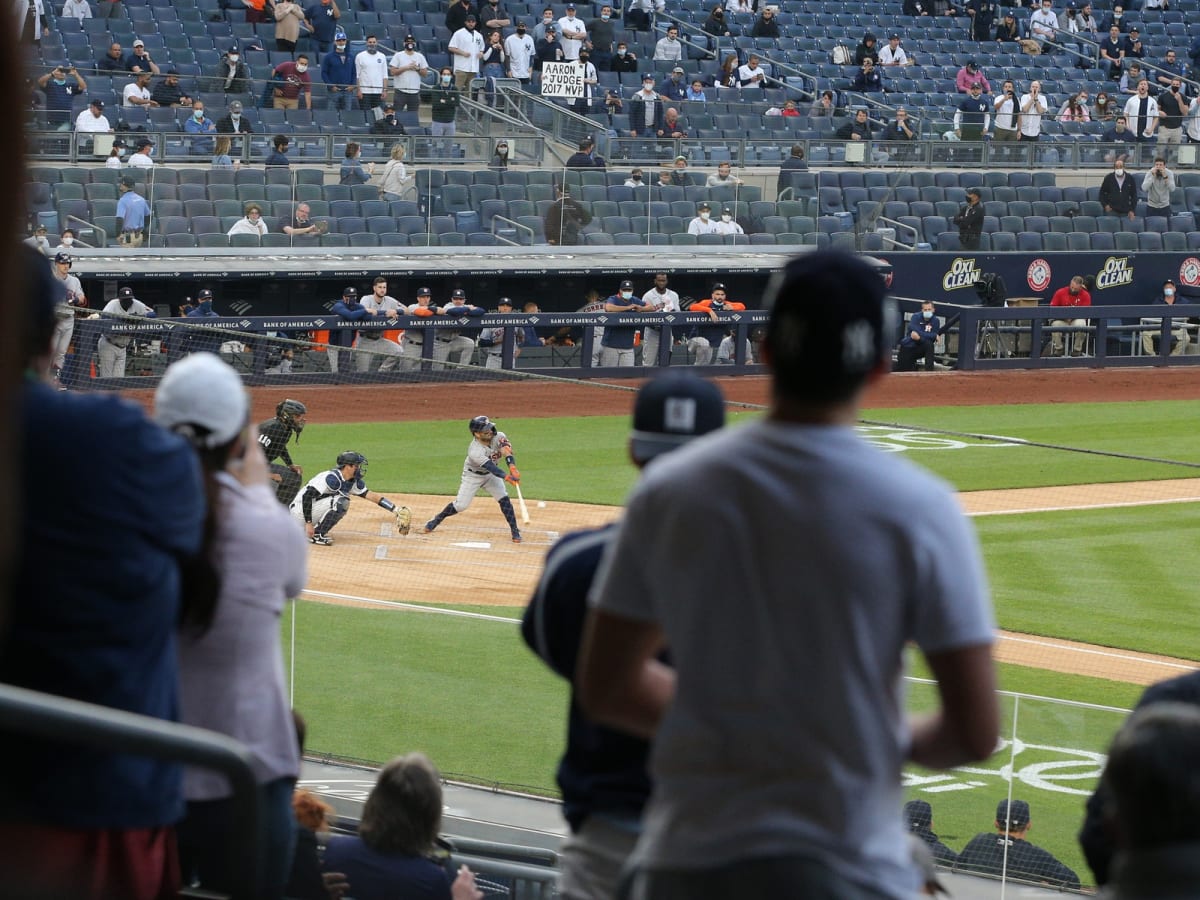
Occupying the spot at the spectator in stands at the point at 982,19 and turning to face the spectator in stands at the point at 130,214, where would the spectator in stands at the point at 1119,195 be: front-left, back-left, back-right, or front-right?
front-left

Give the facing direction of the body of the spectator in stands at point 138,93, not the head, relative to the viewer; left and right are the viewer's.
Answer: facing the viewer and to the right of the viewer

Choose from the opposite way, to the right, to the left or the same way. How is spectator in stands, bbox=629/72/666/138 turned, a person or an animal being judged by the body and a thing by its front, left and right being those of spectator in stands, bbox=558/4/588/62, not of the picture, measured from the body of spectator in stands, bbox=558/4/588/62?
the same way

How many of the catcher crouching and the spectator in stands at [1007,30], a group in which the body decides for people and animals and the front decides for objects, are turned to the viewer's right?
1

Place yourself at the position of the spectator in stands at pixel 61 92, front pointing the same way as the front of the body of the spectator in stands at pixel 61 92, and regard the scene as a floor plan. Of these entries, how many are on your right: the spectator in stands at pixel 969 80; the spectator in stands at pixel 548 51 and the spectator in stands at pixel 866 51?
0

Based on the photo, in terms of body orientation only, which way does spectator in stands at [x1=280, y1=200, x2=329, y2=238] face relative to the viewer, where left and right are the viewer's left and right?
facing the viewer

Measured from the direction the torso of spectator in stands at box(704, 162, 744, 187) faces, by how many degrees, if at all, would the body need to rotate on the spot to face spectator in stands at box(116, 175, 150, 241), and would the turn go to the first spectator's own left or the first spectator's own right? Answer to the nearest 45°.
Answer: approximately 45° to the first spectator's own right

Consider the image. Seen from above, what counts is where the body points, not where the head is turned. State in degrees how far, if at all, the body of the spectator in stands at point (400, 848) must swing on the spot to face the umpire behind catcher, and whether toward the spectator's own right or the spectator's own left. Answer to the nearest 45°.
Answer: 0° — they already face them

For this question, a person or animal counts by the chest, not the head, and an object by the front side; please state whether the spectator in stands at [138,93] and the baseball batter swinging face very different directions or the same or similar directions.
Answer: same or similar directions

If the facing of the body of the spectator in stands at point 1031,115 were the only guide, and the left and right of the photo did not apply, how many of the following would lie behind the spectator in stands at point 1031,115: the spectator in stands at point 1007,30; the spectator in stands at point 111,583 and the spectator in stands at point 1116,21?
2

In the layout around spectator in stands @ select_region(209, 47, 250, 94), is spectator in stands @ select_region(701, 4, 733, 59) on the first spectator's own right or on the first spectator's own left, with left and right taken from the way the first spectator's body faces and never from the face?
on the first spectator's own left

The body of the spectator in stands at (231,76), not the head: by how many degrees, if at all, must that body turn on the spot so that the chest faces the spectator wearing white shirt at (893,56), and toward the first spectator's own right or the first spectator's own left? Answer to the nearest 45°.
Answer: approximately 135° to the first spectator's own left

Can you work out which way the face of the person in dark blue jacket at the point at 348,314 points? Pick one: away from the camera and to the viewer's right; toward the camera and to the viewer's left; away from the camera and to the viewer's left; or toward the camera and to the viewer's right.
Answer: toward the camera and to the viewer's right

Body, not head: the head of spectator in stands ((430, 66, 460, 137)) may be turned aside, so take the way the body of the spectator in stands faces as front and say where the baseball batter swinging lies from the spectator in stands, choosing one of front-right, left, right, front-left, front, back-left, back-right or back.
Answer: front

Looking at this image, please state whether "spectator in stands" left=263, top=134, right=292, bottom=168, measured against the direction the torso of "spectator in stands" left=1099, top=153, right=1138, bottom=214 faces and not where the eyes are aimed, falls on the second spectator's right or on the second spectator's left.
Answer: on the second spectator's right

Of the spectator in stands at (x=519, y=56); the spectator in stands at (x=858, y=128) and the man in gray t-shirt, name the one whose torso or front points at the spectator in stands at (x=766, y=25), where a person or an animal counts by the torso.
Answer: the man in gray t-shirt
